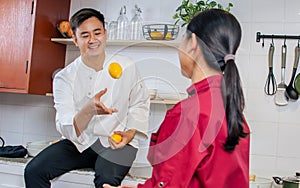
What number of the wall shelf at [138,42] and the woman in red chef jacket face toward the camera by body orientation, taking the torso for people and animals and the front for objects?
1

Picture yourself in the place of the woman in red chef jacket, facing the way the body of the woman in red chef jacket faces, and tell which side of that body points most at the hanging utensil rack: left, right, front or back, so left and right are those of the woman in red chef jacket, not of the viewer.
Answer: right

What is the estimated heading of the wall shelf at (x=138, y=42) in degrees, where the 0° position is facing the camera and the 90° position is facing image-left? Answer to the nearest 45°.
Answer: approximately 0°

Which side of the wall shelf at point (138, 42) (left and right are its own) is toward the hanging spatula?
left

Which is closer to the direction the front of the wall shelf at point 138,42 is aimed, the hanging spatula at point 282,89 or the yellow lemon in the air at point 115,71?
the yellow lemon in the air

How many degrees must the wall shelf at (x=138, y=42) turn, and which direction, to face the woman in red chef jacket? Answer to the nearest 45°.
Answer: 0° — it already faces them

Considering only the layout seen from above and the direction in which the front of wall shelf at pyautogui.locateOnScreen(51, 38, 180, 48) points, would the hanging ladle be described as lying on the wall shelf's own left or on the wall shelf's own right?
on the wall shelf's own left

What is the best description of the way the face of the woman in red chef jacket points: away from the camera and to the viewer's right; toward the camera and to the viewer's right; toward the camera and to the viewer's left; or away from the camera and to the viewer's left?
away from the camera and to the viewer's left
